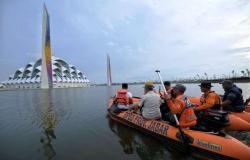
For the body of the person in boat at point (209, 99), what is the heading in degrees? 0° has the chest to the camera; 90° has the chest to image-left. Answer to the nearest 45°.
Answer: approximately 90°

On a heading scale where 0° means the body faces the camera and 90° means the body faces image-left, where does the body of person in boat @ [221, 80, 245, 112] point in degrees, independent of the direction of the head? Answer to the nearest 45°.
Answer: approximately 90°

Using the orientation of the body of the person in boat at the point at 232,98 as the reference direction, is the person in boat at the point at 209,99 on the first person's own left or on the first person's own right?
on the first person's own left

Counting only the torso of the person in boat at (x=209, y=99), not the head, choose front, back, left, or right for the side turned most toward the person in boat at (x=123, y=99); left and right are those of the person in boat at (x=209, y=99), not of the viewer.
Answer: front

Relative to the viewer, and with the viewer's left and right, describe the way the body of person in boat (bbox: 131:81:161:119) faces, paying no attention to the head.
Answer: facing away from the viewer and to the left of the viewer

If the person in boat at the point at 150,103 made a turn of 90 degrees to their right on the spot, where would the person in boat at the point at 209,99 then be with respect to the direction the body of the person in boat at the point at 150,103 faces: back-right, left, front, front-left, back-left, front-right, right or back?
front-right
